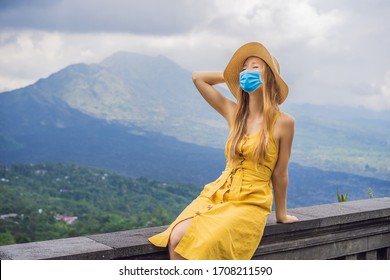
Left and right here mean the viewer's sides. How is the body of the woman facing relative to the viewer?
facing the viewer and to the left of the viewer

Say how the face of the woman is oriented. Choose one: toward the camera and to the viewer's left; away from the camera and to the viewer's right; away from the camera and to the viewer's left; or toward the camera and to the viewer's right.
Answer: toward the camera and to the viewer's left
